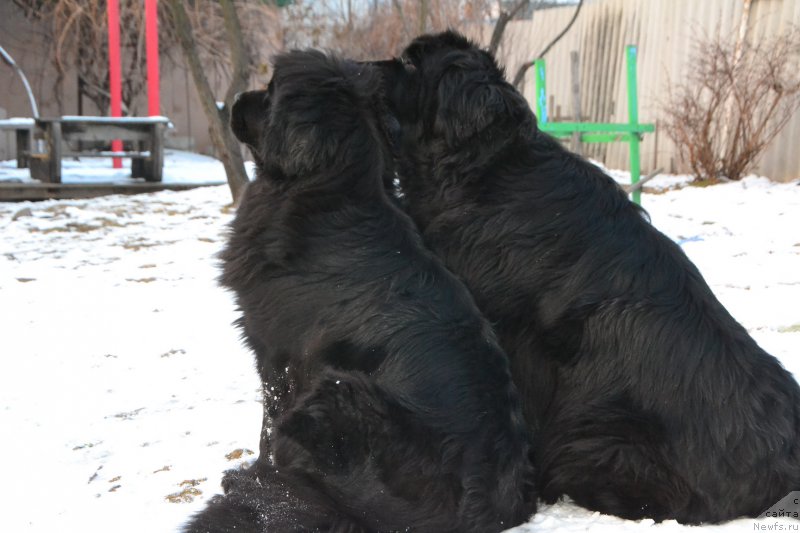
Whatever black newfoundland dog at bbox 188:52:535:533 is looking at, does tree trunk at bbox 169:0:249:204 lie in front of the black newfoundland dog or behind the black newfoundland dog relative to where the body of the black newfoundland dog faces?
in front

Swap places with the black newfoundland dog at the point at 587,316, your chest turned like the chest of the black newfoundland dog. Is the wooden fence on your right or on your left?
on your right

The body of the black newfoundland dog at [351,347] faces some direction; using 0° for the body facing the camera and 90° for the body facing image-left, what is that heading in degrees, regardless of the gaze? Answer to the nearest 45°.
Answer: approximately 135°

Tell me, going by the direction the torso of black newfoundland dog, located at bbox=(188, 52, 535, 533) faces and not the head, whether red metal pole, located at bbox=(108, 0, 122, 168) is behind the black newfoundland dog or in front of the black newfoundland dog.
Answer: in front

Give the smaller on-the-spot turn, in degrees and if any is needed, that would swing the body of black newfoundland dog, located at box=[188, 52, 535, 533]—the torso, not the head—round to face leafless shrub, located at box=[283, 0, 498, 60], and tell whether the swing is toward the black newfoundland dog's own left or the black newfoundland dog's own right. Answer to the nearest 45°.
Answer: approximately 45° to the black newfoundland dog's own right

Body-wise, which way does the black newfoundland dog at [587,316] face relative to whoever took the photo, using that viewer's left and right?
facing away from the viewer and to the left of the viewer
